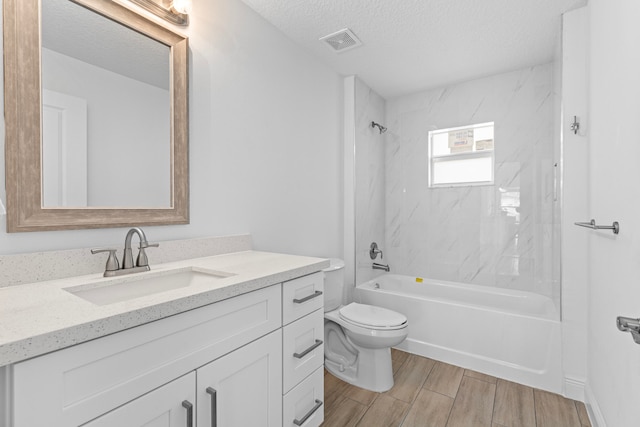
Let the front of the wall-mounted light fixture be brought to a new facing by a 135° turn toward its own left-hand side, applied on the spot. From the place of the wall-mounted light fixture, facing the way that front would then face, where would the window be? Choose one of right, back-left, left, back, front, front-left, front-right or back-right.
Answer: right

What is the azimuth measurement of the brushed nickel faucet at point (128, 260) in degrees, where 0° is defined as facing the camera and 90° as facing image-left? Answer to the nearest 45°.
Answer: approximately 315°

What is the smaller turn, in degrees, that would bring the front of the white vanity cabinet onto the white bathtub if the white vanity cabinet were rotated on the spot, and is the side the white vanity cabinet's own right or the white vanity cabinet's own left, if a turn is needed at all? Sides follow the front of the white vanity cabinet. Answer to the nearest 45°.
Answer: approximately 45° to the white vanity cabinet's own left

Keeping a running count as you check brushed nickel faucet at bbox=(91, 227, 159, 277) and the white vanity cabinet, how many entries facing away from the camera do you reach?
0

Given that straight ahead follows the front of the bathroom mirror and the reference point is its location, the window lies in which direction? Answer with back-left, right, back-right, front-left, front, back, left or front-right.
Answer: front-left

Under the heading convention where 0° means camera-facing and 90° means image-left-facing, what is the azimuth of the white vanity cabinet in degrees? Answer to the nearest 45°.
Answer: approximately 315°

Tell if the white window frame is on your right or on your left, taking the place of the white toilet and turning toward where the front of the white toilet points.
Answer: on your left

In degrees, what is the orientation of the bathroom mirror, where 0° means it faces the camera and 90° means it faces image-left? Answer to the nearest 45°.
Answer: approximately 315°

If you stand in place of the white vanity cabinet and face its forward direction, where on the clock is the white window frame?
The white window frame is roughly at 10 o'clock from the white vanity cabinet.

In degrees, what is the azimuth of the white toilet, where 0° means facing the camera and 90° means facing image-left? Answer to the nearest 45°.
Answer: approximately 315°
